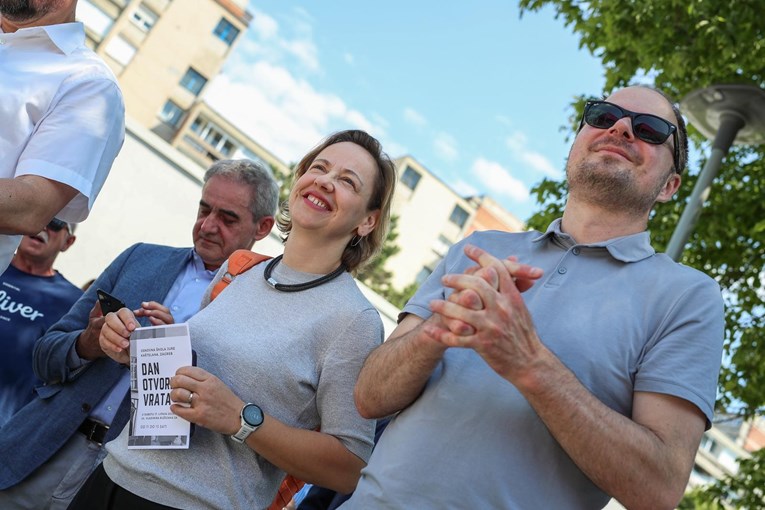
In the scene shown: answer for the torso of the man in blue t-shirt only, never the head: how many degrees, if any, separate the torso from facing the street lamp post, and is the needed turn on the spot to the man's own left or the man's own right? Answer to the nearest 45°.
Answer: approximately 135° to the man's own left

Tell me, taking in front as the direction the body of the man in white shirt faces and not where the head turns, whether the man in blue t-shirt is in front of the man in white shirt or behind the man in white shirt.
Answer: behind

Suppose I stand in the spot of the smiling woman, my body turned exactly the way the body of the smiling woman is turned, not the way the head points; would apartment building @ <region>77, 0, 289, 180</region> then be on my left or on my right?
on my right

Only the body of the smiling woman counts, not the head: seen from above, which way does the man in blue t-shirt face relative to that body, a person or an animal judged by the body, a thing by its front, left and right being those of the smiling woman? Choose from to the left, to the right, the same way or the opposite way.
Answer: the same way

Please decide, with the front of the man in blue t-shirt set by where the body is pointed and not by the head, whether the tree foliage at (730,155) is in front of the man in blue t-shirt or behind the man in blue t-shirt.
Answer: behind

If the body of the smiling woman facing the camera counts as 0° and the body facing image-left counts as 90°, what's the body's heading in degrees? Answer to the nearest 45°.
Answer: approximately 45°

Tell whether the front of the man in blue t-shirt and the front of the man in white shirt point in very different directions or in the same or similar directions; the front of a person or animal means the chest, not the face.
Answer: same or similar directions

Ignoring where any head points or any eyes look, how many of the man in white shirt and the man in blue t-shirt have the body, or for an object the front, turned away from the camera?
0
